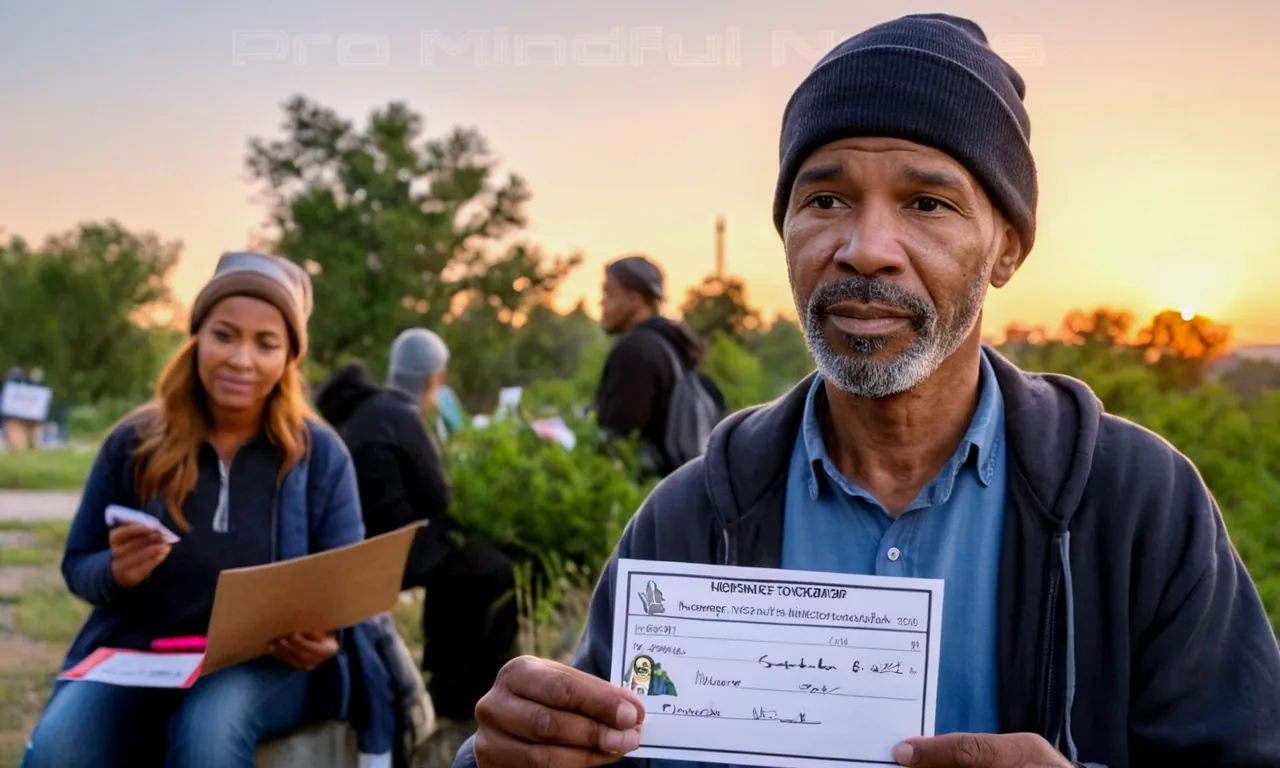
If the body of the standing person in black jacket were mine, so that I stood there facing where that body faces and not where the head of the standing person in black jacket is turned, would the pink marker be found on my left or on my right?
on my left

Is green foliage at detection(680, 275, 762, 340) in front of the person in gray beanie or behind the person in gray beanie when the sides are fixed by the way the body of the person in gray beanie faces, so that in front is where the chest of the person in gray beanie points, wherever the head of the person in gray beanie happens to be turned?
in front

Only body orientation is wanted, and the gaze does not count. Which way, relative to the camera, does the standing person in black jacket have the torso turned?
to the viewer's left

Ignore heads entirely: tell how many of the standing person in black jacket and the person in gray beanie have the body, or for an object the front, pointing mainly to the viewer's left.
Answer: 1

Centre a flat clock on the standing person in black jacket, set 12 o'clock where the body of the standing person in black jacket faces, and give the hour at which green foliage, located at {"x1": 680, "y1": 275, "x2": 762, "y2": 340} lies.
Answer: The green foliage is roughly at 3 o'clock from the standing person in black jacket.

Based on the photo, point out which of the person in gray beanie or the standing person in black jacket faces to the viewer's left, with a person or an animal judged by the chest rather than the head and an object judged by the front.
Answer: the standing person in black jacket

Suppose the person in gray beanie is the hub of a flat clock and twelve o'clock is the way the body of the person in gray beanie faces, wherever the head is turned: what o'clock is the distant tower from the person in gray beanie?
The distant tower is roughly at 11 o'clock from the person in gray beanie.

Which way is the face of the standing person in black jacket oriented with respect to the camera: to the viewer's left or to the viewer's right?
to the viewer's left

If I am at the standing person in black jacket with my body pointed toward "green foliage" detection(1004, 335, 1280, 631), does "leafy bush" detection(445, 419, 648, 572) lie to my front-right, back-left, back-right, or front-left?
back-right

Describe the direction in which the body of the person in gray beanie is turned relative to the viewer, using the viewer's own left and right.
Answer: facing away from the viewer and to the right of the viewer

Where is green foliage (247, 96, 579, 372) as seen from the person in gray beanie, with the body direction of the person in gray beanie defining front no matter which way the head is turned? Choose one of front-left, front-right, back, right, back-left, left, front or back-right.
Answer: front-left

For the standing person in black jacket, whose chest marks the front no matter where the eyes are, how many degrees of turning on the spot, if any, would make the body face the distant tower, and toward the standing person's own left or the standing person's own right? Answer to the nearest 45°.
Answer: approximately 90° to the standing person's own right

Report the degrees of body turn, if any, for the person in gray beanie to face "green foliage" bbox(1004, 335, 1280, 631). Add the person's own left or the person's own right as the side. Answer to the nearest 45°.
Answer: approximately 45° to the person's own right
